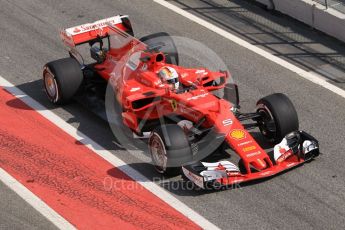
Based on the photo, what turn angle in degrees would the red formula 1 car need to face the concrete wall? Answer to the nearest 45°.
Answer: approximately 90° to its left

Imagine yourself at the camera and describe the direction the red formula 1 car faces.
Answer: facing the viewer and to the right of the viewer
